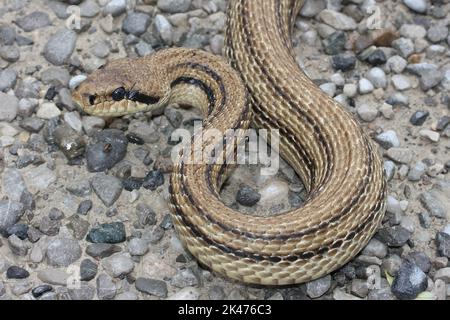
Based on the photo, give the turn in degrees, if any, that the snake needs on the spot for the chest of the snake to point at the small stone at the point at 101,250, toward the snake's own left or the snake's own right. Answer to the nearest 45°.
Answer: approximately 45° to the snake's own left

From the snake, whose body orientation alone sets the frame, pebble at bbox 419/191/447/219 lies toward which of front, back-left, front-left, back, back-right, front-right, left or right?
back

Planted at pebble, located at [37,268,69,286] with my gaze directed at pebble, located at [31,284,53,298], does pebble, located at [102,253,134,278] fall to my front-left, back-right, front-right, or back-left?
back-left

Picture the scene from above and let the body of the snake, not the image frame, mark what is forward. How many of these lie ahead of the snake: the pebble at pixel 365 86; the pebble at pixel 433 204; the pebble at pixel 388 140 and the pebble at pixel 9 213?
1

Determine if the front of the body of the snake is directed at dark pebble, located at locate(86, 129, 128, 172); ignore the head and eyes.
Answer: yes

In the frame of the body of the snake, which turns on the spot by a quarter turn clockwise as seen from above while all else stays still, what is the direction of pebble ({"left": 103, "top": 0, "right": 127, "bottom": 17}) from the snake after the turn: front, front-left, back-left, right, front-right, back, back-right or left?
front-left

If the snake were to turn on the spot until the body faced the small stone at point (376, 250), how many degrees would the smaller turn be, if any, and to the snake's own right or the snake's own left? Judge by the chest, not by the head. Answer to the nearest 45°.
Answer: approximately 135° to the snake's own left

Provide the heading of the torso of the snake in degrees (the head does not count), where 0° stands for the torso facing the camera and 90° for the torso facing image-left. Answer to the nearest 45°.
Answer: approximately 90°

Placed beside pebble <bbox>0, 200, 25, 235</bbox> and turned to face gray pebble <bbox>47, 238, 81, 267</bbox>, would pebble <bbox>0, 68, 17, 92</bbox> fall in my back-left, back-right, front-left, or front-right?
back-left

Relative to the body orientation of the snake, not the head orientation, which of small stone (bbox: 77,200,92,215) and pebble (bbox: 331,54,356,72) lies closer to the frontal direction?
the small stone

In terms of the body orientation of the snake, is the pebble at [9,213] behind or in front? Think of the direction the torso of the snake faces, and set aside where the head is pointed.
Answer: in front

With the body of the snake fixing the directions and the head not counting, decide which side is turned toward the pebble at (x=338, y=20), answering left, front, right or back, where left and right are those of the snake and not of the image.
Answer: right

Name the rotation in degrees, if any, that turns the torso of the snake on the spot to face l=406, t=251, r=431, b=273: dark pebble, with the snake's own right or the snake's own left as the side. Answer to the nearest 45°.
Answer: approximately 135° to the snake's own left
